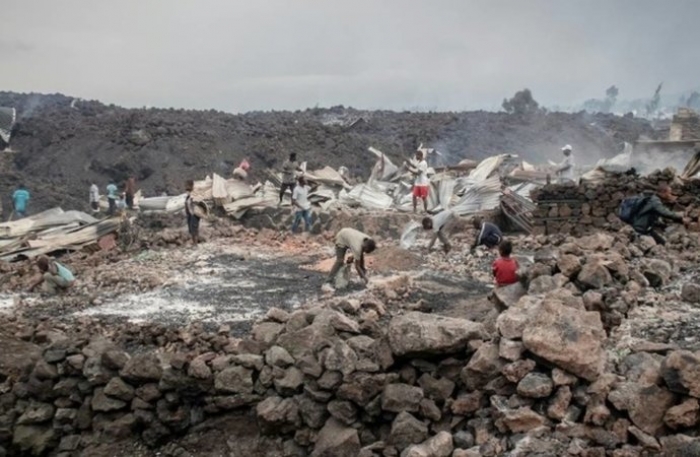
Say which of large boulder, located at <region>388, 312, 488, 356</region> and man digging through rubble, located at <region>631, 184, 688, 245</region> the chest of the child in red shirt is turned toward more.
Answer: the man digging through rubble

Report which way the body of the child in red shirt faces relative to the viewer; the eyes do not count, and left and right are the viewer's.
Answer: facing away from the viewer

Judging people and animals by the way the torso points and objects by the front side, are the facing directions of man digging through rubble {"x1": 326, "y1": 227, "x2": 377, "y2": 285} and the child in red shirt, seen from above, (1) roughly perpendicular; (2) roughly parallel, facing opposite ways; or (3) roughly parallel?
roughly perpendicular

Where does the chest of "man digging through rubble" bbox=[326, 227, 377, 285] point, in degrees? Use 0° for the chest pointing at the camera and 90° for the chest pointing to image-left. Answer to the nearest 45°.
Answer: approximately 270°

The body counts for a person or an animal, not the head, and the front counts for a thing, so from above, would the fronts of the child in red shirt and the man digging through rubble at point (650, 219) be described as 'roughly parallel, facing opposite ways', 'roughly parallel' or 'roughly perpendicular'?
roughly perpendicular

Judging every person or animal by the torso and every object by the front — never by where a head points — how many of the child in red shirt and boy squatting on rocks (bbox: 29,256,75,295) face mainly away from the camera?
1

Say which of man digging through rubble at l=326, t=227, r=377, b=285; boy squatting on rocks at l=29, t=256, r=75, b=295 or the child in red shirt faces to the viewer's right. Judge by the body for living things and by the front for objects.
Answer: the man digging through rubble

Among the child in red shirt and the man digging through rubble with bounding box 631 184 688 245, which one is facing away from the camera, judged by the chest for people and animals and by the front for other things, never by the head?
the child in red shirt

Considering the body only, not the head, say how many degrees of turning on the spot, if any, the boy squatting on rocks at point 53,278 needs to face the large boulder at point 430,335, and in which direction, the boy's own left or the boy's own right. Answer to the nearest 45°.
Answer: approximately 135° to the boy's own left
